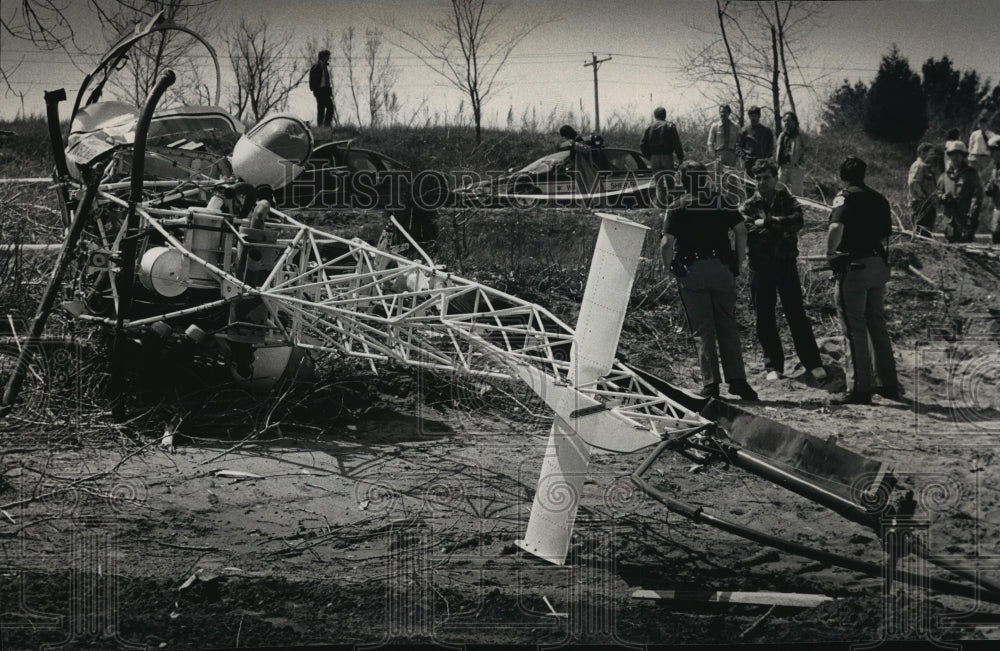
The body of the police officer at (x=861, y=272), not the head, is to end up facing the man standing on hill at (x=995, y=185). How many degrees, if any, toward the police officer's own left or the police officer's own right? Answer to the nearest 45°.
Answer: approximately 45° to the police officer's own right

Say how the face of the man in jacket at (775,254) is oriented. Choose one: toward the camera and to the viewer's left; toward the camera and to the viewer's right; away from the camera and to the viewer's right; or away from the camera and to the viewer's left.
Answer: toward the camera and to the viewer's left

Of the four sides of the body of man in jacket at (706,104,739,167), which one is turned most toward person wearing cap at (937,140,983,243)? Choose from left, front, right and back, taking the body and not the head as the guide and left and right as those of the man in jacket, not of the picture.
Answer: left

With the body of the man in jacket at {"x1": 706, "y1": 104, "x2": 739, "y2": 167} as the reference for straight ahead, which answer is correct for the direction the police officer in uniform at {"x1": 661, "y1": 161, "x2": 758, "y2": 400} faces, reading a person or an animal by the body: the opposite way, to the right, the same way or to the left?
the opposite way

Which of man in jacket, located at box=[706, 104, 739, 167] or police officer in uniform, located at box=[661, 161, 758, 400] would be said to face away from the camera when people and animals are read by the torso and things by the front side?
police officer in uniform, located at box=[661, 161, 758, 400]

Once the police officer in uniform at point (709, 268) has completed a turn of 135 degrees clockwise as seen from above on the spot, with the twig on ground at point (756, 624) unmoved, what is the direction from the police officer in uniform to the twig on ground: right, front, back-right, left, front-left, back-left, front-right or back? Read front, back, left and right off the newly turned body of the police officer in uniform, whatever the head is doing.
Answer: front-right

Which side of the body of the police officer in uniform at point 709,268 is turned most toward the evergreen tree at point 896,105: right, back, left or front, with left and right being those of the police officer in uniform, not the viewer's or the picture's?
front

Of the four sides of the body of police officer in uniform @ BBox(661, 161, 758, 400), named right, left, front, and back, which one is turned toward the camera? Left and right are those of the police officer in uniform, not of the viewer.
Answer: back

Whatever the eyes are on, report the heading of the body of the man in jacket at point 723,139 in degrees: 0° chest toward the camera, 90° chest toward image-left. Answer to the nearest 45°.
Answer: approximately 0°

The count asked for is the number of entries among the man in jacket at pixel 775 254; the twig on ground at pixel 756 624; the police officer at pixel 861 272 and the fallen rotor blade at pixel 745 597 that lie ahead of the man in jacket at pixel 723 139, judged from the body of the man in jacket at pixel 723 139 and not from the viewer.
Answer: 4

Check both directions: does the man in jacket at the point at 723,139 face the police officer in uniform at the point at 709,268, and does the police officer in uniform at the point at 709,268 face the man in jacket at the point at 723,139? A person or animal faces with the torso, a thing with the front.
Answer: yes

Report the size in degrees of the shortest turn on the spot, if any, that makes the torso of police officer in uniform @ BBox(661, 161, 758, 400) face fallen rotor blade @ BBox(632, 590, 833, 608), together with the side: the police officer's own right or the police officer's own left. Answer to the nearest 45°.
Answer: approximately 180°
